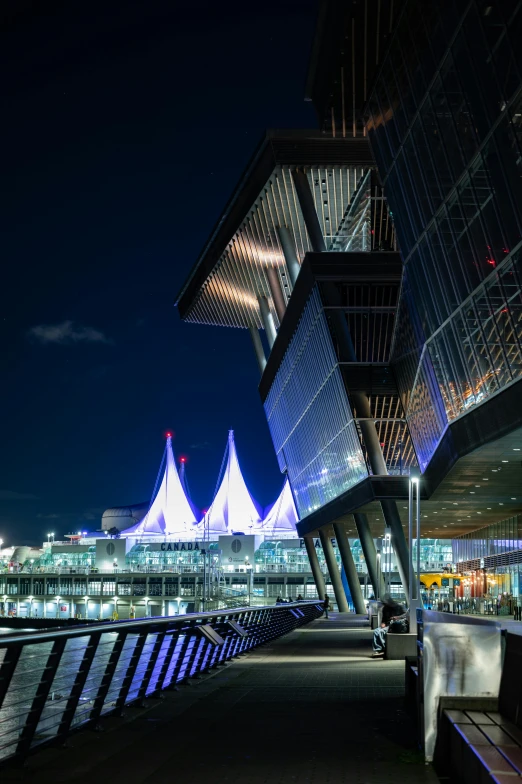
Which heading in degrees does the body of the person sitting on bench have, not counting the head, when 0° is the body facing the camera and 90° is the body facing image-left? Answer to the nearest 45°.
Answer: approximately 90°

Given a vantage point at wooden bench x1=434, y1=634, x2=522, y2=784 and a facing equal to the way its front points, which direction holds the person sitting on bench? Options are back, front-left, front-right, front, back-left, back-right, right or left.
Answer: right

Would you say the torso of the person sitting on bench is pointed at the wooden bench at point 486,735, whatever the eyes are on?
no

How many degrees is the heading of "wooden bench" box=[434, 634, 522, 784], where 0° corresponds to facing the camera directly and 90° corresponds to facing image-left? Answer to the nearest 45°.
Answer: approximately 90°

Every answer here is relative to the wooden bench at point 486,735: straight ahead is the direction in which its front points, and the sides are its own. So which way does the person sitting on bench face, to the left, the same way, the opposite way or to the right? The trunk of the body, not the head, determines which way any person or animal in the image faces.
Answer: the same way

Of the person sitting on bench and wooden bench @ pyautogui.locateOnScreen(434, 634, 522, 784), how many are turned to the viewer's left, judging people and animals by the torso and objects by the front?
2

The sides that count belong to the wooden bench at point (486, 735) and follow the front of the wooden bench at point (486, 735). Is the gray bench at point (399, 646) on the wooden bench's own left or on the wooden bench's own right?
on the wooden bench's own right

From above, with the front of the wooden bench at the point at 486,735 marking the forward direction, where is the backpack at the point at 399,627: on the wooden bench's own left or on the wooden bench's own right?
on the wooden bench's own right
